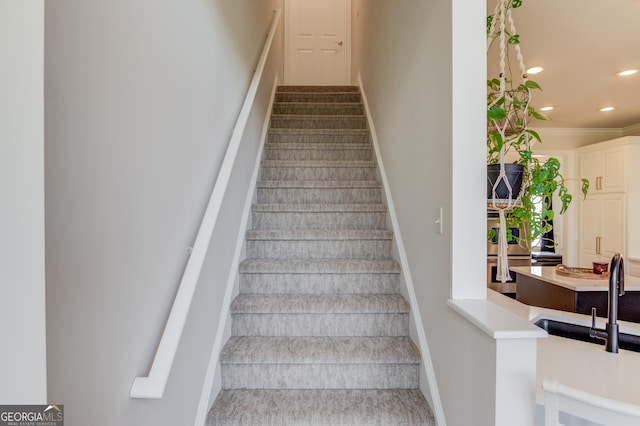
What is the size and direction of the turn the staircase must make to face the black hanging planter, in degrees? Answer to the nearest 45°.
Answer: approximately 45° to its left

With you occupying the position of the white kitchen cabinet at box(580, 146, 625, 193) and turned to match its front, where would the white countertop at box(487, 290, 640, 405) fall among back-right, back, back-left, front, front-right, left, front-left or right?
front-left

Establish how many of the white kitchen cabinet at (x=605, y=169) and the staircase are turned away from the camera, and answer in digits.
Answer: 0

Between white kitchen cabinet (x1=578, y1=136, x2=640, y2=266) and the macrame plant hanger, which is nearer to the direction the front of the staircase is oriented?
the macrame plant hanger

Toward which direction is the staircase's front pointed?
toward the camera

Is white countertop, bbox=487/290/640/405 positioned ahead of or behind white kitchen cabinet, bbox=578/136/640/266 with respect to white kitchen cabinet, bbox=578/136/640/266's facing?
ahead

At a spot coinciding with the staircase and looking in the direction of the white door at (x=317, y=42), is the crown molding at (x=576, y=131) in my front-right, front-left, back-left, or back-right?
front-right

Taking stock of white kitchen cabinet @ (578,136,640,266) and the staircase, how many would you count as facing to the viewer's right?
0

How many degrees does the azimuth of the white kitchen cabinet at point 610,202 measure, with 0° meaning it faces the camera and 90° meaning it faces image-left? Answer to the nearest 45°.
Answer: approximately 45°
